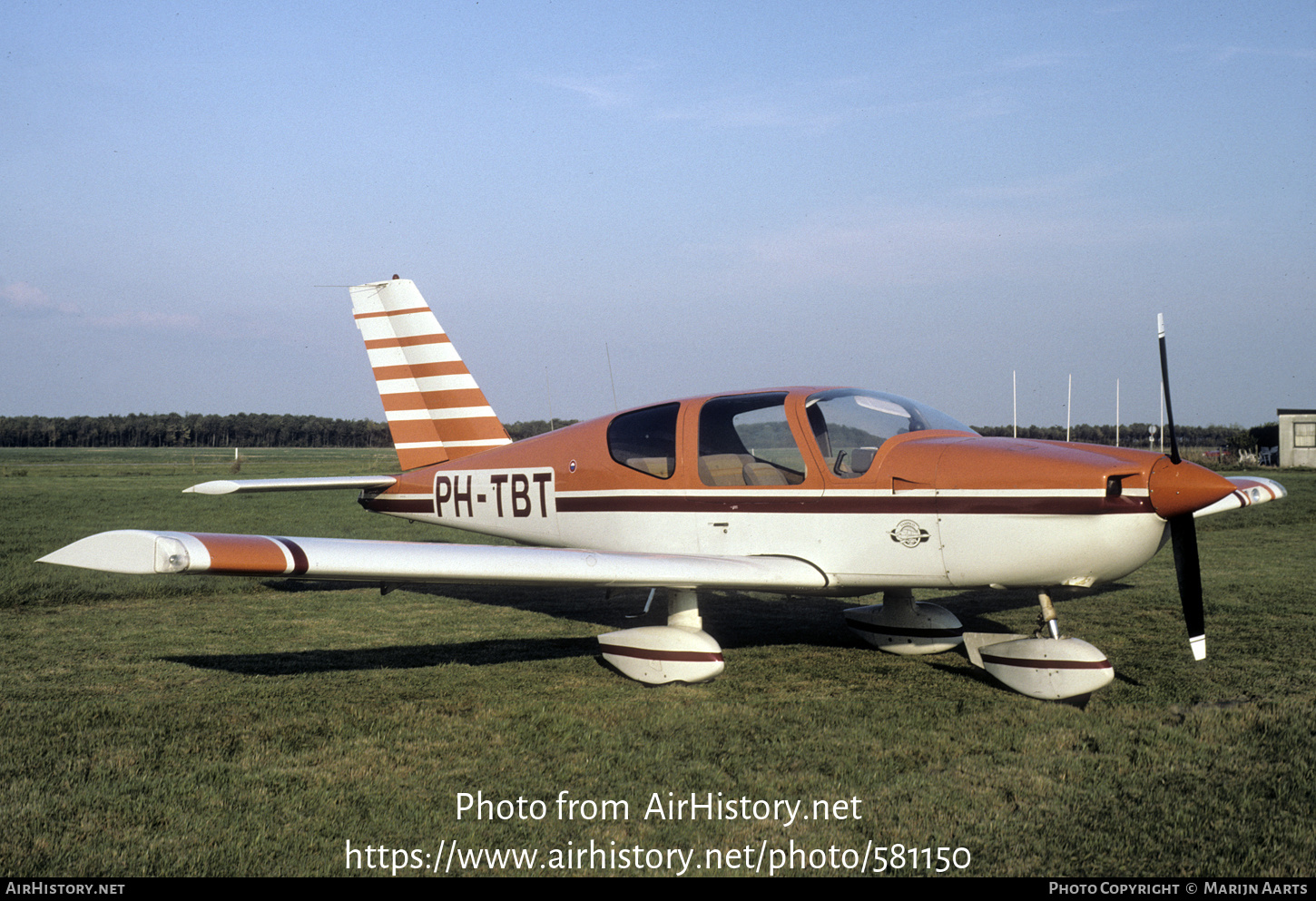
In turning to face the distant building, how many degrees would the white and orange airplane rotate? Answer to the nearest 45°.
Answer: approximately 90° to its left

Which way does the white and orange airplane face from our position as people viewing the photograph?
facing the viewer and to the right of the viewer
